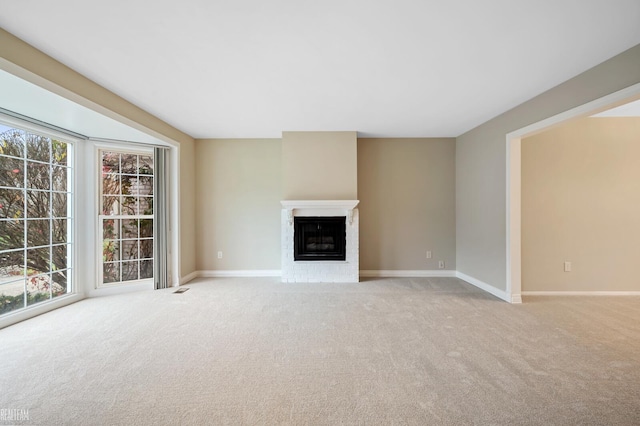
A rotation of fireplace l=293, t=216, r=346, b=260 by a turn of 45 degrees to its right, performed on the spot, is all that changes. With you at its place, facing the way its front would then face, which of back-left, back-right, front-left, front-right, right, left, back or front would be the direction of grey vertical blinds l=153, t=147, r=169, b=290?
front-right

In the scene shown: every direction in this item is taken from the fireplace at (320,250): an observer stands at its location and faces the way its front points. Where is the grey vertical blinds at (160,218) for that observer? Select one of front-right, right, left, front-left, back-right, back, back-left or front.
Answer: right

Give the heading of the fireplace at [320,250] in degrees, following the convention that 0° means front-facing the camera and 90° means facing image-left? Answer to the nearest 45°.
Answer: approximately 0°
